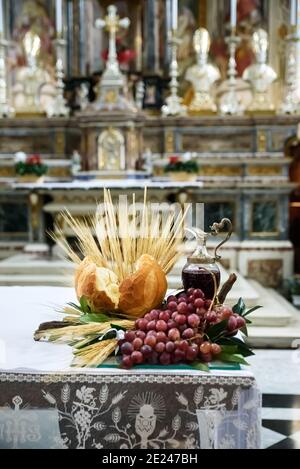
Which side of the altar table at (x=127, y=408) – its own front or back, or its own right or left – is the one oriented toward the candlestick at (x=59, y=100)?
back

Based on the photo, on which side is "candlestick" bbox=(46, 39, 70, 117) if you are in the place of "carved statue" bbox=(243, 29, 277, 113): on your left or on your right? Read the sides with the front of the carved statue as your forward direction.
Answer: on your right

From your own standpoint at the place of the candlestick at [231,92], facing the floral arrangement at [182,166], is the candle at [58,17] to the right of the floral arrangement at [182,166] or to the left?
right

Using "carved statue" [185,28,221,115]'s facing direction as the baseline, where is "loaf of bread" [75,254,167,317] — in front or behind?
in front

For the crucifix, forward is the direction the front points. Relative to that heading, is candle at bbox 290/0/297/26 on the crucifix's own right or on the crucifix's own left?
on the crucifix's own left

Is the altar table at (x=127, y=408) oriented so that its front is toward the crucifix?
no

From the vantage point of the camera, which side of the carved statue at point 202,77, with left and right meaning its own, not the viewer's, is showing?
front

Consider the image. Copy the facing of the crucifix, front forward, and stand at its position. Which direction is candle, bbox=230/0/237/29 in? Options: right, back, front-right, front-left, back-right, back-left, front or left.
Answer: left

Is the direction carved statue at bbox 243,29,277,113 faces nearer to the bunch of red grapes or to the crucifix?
the bunch of red grapes

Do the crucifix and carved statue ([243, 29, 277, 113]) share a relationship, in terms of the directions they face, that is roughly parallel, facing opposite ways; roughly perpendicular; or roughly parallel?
roughly parallel

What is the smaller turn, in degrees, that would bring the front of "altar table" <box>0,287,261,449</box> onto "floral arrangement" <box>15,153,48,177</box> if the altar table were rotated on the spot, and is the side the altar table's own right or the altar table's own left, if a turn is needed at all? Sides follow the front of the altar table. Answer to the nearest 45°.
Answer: approximately 180°

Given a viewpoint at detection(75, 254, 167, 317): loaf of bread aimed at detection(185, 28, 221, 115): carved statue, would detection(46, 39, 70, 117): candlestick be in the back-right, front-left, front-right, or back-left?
front-left

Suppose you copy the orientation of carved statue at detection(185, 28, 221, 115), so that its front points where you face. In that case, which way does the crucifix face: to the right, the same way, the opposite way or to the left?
the same way

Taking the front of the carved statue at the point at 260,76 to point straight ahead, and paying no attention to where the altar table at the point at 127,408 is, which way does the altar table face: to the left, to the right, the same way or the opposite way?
the same way

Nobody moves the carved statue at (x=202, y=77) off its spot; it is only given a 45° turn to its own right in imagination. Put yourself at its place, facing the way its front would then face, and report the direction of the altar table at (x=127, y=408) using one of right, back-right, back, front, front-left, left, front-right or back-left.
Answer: front-left

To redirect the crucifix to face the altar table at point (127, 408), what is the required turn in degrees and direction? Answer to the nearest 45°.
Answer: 0° — it already faces it

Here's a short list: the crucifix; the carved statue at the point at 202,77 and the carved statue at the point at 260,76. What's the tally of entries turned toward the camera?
3

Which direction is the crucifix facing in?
toward the camera
